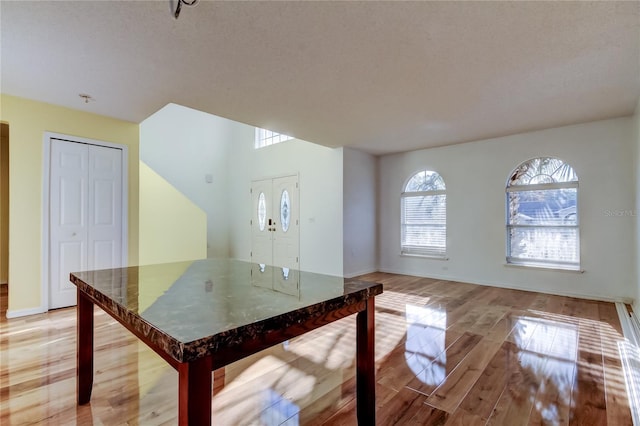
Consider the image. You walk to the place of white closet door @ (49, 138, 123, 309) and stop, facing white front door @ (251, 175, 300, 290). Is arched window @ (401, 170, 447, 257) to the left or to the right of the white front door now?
right

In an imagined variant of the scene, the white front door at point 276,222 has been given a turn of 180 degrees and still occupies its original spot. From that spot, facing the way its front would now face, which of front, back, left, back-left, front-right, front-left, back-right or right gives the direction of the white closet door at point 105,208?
back

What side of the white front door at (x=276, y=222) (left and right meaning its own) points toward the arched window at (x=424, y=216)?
left

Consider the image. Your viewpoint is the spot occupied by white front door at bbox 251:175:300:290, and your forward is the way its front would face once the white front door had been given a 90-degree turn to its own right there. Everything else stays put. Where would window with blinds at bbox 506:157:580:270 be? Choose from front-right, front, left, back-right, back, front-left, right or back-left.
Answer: back

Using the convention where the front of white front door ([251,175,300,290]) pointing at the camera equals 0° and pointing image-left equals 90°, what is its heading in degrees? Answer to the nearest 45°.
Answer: approximately 45°

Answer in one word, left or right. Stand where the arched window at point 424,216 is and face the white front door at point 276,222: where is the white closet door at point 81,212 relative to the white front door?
left

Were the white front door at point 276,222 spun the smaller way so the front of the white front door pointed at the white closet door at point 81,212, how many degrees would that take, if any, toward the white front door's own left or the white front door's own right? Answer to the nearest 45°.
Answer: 0° — it already faces it
